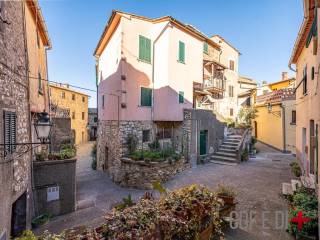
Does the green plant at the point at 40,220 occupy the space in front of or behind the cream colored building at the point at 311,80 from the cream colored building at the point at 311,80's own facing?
in front

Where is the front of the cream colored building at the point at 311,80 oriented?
to the viewer's left

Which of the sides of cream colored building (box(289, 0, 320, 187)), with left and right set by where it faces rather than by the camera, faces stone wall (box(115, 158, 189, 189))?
front

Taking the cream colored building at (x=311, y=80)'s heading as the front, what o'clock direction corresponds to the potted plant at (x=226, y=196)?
The potted plant is roughly at 10 o'clock from the cream colored building.

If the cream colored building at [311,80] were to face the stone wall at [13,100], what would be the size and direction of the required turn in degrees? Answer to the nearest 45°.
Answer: approximately 45° to its left

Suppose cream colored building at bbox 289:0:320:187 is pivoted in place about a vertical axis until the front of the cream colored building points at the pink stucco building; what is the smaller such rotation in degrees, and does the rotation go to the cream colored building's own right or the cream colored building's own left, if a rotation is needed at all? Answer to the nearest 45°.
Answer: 0° — it already faces it
